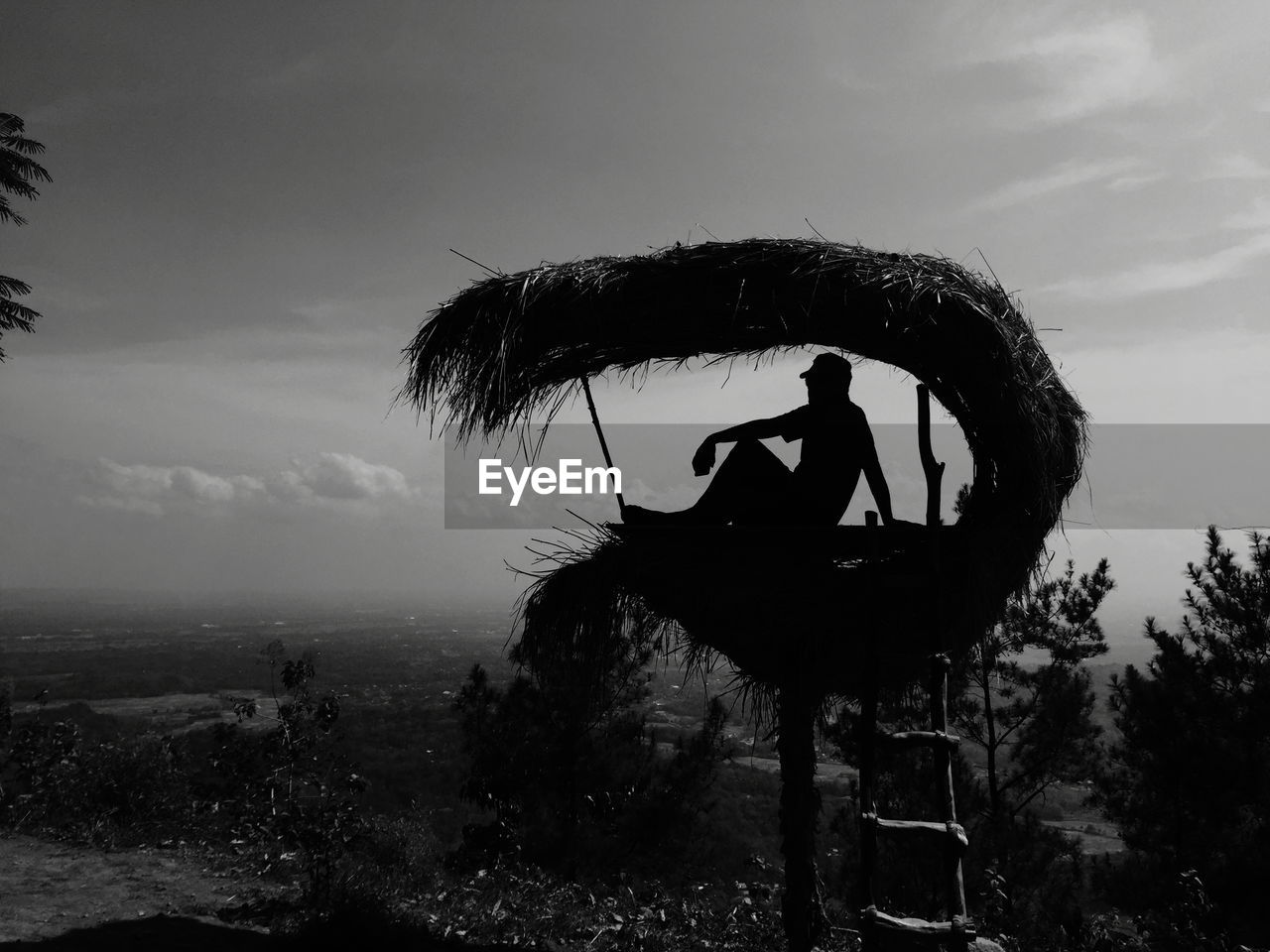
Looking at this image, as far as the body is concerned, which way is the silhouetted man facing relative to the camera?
to the viewer's left

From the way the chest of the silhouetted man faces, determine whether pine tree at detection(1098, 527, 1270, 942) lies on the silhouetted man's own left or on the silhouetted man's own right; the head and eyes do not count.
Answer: on the silhouetted man's own right

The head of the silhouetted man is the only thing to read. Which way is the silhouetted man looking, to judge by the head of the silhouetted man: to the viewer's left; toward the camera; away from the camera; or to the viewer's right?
to the viewer's left
